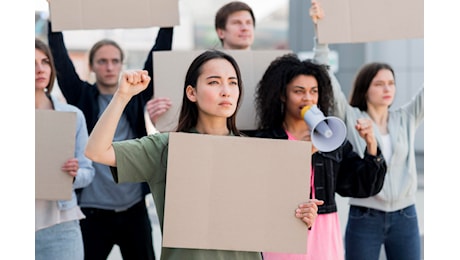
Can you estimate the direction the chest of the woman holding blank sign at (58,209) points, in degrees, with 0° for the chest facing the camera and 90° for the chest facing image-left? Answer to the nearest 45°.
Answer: approximately 0°

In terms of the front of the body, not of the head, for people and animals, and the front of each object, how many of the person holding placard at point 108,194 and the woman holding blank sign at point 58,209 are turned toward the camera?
2

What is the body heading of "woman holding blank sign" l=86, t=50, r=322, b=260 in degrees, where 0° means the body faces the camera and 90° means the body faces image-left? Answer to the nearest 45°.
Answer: approximately 0°

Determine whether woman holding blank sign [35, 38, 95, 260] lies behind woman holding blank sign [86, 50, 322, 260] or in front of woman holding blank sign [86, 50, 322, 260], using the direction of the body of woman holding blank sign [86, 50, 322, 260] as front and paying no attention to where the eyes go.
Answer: behind

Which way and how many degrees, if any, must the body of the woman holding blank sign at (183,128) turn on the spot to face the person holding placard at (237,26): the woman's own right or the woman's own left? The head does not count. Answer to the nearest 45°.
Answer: approximately 180°
